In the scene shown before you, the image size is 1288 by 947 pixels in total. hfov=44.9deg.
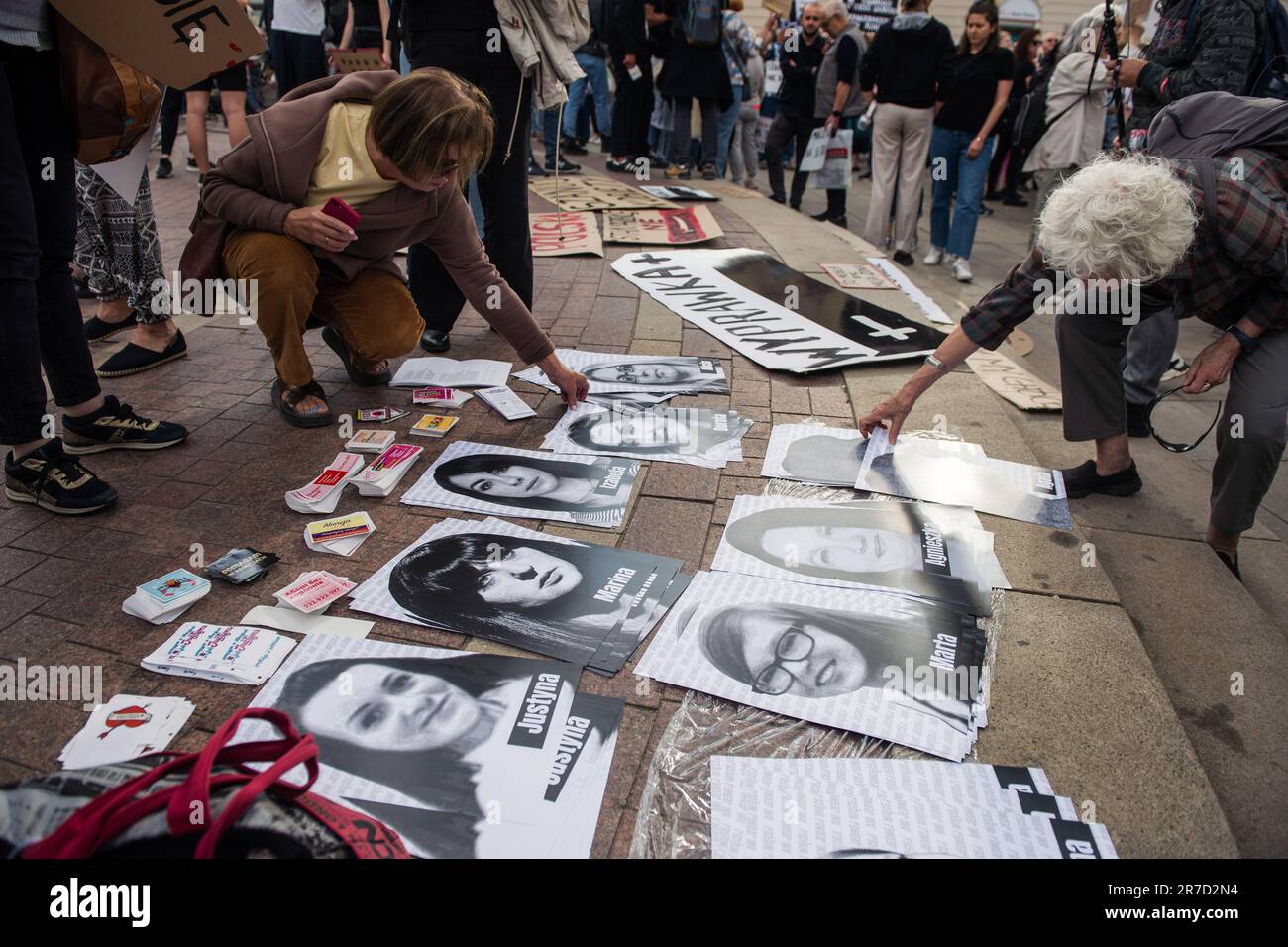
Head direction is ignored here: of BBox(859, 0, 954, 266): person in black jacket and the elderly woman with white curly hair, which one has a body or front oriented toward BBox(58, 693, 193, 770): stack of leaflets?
the elderly woman with white curly hair

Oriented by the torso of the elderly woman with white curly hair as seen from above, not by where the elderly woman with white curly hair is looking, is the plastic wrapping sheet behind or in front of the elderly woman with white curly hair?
in front

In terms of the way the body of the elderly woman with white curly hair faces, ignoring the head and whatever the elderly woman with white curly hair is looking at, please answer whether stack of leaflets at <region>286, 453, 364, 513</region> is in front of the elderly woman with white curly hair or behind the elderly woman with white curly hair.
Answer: in front

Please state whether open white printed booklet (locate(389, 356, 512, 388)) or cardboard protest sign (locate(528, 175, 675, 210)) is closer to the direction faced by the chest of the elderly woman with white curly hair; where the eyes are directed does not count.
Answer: the open white printed booklet

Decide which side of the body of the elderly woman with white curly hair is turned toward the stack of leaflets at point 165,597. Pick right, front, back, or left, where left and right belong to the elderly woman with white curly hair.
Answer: front

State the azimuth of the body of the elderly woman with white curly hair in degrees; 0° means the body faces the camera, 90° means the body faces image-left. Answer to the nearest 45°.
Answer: approximately 45°
